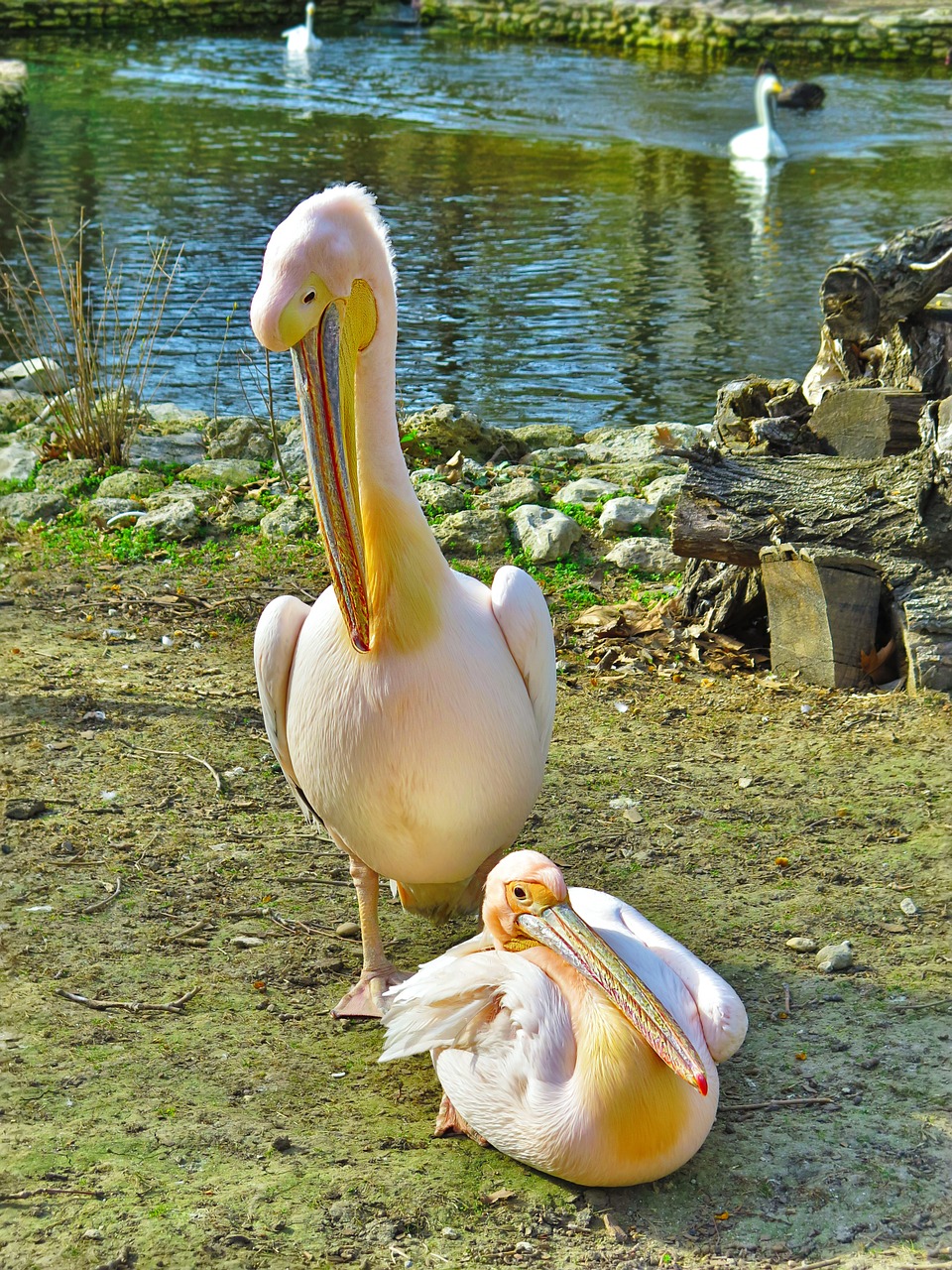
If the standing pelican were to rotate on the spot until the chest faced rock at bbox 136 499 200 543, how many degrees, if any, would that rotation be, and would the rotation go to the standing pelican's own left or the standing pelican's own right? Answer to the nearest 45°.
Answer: approximately 180°

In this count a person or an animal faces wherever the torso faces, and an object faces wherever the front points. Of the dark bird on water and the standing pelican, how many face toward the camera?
1

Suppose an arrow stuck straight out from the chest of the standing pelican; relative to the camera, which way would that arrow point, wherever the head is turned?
toward the camera

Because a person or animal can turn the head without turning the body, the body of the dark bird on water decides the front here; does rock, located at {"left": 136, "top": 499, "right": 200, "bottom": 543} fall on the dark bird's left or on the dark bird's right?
on the dark bird's left

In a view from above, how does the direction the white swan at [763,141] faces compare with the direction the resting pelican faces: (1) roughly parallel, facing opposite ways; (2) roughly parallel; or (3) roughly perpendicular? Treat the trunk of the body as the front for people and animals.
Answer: roughly parallel

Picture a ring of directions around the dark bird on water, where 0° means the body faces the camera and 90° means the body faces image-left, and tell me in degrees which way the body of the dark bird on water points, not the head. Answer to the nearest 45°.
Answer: approximately 90°

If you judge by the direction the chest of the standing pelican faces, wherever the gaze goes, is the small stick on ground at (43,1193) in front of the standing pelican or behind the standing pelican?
in front

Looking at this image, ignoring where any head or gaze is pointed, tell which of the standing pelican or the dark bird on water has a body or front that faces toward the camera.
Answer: the standing pelican

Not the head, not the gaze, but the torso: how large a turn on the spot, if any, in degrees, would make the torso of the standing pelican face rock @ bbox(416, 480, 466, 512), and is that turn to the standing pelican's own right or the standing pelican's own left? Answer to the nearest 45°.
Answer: approximately 180°

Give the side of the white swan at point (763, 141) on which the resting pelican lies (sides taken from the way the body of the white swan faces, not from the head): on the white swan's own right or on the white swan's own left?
on the white swan's own right
